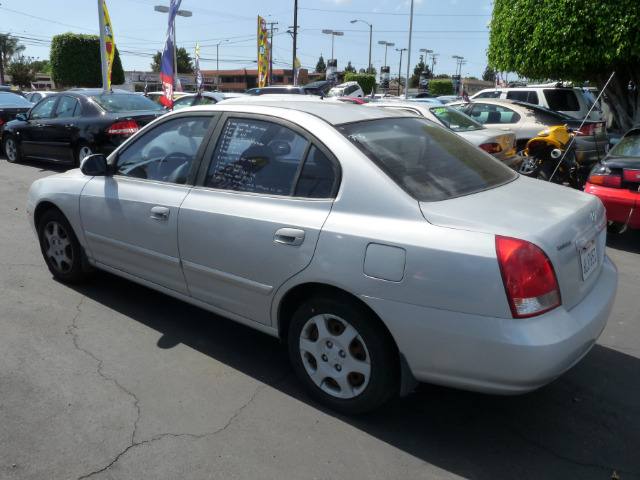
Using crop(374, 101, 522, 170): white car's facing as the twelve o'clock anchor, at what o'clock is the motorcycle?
The motorcycle is roughly at 4 o'clock from the white car.

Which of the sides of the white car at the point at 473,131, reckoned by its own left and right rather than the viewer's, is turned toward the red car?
back

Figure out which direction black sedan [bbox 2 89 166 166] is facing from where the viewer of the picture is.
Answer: facing away from the viewer and to the left of the viewer

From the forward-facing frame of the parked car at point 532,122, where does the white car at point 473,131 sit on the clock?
The white car is roughly at 8 o'clock from the parked car.

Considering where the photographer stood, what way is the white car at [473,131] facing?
facing away from the viewer and to the left of the viewer

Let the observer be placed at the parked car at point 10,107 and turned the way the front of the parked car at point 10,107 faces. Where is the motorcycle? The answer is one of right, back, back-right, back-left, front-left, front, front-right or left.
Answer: back

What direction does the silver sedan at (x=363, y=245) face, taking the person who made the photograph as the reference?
facing away from the viewer and to the left of the viewer

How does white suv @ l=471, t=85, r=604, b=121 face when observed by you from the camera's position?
facing away from the viewer and to the left of the viewer

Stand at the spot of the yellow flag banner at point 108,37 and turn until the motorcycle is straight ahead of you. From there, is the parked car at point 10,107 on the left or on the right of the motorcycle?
right

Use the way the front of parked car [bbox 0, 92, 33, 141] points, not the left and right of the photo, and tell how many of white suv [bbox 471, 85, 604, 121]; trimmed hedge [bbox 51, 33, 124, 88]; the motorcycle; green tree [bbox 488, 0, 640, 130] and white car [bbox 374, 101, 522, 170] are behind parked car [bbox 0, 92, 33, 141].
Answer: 4

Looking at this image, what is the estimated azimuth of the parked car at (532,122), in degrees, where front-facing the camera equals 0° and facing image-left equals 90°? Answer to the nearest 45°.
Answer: approximately 135°

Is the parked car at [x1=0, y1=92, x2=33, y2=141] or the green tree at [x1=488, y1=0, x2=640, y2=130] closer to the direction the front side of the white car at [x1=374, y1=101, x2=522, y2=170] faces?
the parked car

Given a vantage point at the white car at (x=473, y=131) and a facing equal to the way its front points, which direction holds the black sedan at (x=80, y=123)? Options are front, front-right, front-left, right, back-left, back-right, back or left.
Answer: front-left

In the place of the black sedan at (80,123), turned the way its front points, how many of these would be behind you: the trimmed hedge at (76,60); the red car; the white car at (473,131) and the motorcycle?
3

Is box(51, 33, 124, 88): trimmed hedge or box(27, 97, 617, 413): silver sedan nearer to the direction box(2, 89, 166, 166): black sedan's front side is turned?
the trimmed hedge

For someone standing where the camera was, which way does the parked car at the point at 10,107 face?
facing away from the viewer and to the left of the viewer
